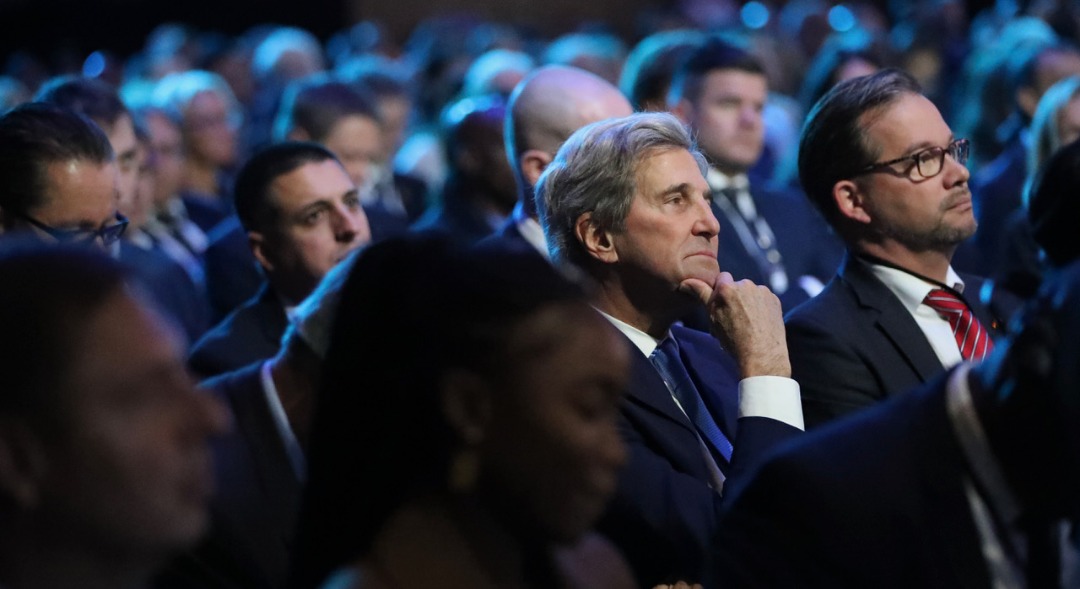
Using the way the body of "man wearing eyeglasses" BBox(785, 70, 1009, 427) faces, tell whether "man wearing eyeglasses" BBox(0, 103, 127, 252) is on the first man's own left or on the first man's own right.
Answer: on the first man's own right

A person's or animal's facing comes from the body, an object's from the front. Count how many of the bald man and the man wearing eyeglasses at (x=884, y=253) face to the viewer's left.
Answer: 0

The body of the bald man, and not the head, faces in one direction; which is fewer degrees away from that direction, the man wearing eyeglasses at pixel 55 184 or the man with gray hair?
the man with gray hair

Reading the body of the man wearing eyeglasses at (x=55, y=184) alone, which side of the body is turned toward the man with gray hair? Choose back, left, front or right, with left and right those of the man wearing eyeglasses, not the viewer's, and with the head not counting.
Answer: front

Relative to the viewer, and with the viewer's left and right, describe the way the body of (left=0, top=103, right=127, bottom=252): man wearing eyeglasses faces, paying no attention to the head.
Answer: facing the viewer and to the right of the viewer

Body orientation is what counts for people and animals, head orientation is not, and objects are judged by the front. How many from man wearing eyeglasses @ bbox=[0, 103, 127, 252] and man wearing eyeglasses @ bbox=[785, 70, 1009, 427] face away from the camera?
0

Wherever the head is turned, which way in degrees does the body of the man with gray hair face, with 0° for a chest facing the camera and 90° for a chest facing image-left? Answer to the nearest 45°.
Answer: approximately 315°

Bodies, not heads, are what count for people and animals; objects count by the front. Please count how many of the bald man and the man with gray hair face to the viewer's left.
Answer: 0

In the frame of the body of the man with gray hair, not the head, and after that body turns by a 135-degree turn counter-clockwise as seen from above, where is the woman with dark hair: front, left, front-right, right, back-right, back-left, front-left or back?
back

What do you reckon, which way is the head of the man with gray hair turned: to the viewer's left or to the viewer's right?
to the viewer's right

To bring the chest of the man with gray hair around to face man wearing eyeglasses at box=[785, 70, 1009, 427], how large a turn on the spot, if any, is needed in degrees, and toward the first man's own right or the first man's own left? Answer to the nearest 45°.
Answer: approximately 90° to the first man's own left

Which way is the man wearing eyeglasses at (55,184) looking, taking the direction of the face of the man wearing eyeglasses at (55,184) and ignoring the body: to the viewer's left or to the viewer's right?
to the viewer's right

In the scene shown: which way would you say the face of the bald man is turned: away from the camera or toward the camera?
away from the camera
